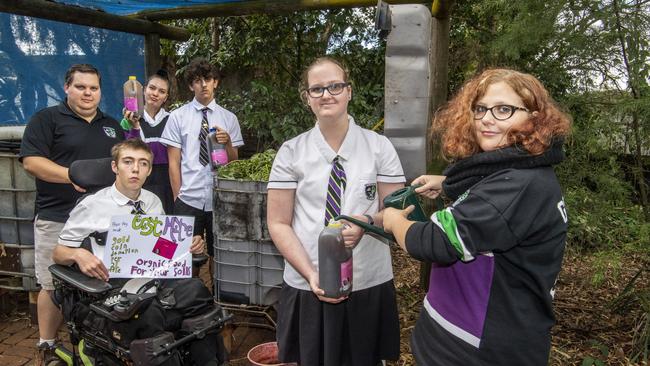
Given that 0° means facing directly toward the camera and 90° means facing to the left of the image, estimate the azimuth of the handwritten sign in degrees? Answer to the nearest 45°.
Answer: approximately 0°

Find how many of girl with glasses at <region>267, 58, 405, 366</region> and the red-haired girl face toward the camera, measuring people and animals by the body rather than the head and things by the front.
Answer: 1

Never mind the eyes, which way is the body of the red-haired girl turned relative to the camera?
to the viewer's left

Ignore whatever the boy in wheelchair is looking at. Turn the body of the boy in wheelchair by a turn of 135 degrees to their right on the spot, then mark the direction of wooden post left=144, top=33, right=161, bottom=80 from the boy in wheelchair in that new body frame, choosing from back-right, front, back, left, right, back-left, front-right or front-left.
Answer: right

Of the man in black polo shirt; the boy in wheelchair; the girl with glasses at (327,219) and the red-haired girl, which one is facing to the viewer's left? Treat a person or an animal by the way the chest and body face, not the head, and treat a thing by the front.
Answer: the red-haired girl

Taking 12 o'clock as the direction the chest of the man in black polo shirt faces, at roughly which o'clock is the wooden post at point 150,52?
The wooden post is roughly at 8 o'clock from the man in black polo shirt.

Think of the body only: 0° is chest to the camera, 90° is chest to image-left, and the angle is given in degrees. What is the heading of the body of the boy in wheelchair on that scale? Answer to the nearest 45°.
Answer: approximately 315°
